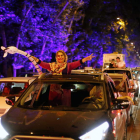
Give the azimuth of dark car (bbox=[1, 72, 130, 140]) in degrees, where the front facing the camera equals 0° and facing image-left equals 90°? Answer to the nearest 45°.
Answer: approximately 45°

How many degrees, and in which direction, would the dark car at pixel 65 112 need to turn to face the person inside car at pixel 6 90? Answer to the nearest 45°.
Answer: approximately 90° to its right
